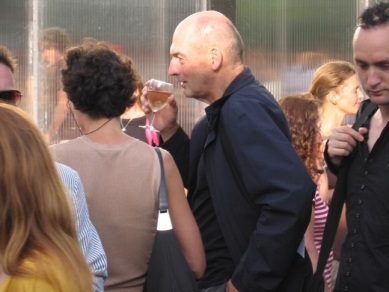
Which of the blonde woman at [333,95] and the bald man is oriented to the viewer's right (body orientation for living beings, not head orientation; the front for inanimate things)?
the blonde woman

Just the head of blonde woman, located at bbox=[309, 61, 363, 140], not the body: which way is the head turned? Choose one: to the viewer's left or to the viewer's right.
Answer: to the viewer's right

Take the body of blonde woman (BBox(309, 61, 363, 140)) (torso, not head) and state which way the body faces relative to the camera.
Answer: to the viewer's right

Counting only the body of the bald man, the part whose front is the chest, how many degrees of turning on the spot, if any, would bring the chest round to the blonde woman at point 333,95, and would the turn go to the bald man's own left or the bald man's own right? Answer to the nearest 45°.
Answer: approximately 90° to the bald man's own right

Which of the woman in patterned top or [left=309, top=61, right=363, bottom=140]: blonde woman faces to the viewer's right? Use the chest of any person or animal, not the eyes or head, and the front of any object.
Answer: the blonde woman

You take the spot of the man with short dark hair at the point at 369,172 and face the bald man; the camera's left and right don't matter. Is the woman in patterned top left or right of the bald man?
right

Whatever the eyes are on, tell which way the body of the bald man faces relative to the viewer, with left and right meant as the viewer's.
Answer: facing to the left of the viewer

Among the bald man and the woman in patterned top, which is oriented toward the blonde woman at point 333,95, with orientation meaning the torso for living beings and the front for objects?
the woman in patterned top

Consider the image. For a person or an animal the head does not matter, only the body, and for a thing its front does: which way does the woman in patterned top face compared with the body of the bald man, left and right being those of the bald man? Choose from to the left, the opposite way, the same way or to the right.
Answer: to the right

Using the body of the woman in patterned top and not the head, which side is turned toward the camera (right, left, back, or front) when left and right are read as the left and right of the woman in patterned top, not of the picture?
back

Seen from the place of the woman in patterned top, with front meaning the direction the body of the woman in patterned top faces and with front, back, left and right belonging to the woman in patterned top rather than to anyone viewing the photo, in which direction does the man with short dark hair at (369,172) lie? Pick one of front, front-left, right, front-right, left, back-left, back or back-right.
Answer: back
